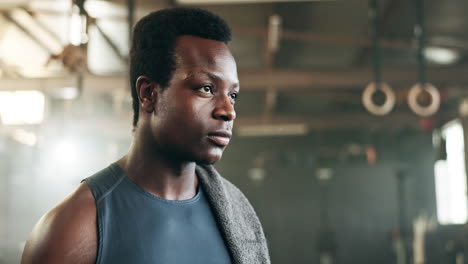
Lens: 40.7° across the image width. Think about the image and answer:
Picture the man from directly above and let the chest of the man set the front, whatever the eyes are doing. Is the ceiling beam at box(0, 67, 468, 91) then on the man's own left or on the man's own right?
on the man's own left

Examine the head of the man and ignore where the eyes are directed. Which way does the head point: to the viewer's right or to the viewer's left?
to the viewer's right

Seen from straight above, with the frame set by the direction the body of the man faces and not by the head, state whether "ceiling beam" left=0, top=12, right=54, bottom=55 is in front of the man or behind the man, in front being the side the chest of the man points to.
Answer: behind

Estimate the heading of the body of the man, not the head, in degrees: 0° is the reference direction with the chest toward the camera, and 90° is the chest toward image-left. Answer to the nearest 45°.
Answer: approximately 315°
